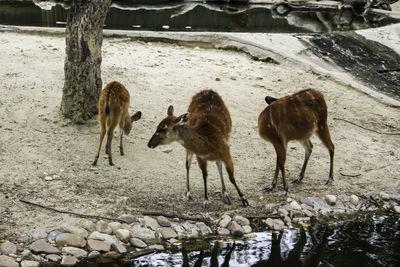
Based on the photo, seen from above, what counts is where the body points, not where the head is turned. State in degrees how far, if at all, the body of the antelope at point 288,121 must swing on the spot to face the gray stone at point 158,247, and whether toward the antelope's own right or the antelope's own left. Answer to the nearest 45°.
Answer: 0° — it already faces it

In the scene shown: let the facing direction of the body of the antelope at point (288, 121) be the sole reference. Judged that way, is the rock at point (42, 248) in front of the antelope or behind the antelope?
in front

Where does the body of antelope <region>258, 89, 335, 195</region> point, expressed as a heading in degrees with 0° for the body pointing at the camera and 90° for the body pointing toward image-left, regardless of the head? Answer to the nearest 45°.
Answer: approximately 45°

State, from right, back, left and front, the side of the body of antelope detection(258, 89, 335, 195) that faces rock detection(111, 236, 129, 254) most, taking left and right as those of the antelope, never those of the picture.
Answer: front

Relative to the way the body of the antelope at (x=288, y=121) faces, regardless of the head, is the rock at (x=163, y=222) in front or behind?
in front

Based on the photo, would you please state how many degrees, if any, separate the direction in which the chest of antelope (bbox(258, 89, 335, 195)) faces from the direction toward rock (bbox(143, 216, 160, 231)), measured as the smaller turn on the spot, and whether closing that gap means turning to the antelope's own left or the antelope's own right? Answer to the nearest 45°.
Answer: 0° — it already faces it

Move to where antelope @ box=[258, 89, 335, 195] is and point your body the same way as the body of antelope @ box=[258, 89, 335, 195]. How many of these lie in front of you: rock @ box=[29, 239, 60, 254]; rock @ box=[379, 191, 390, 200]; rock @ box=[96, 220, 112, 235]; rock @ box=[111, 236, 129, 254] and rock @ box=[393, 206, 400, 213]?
3

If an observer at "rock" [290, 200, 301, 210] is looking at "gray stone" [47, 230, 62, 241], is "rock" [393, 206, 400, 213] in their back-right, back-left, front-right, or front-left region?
back-left

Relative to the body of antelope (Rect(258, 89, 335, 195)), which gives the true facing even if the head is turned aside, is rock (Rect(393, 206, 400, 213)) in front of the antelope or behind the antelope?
behind

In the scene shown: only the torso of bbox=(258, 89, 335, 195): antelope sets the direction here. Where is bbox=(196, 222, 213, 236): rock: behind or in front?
in front

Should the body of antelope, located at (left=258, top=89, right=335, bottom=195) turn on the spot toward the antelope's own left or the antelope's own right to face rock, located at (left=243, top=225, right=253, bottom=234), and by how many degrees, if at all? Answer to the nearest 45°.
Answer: approximately 45° to the antelope's own left
